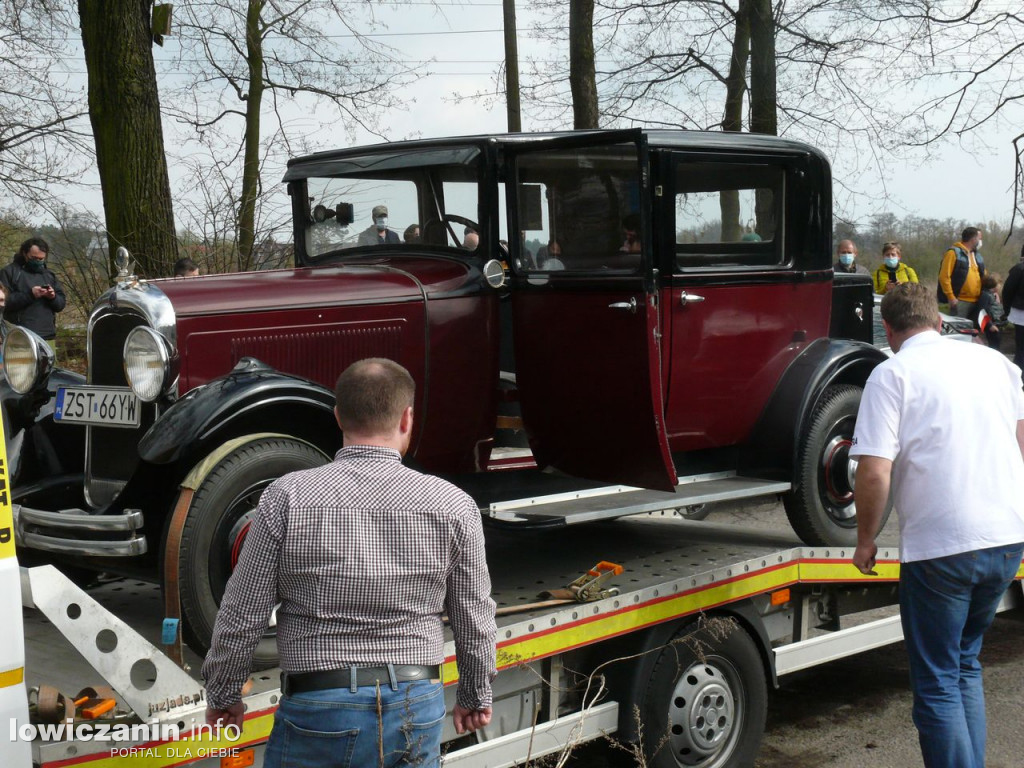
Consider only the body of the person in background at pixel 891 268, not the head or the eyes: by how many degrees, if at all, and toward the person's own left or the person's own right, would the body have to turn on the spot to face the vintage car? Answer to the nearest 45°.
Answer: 0° — they already face it

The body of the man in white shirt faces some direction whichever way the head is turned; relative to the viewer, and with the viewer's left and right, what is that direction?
facing away from the viewer and to the left of the viewer

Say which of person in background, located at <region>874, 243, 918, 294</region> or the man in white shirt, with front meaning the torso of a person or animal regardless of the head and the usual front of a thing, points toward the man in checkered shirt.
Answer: the person in background

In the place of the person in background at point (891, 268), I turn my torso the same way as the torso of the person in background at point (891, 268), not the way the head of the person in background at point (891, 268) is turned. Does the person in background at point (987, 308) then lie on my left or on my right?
on my left

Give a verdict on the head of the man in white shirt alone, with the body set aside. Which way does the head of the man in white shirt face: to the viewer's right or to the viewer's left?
to the viewer's left

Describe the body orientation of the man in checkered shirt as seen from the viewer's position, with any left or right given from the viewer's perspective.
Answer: facing away from the viewer

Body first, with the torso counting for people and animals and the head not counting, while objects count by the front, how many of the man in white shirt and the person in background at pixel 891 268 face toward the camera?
1

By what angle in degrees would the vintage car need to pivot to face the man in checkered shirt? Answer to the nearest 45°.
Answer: approximately 45° to its left

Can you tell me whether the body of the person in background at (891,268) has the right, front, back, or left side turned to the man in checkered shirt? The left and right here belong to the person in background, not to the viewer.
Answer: front

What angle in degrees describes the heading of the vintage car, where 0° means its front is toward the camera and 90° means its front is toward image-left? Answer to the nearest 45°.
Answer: approximately 45°

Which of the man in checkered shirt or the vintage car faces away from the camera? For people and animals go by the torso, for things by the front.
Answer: the man in checkered shirt

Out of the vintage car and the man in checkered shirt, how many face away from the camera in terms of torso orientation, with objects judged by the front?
1

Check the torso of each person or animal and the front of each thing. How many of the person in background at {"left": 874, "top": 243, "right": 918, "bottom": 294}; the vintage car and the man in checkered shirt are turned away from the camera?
1

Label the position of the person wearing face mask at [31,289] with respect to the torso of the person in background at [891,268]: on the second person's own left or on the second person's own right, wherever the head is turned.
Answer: on the second person's own right

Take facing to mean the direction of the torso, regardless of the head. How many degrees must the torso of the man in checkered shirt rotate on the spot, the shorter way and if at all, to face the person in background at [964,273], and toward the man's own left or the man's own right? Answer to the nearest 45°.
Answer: approximately 45° to the man's own right

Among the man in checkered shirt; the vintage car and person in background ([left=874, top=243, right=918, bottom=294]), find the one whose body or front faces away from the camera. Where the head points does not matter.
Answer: the man in checkered shirt
